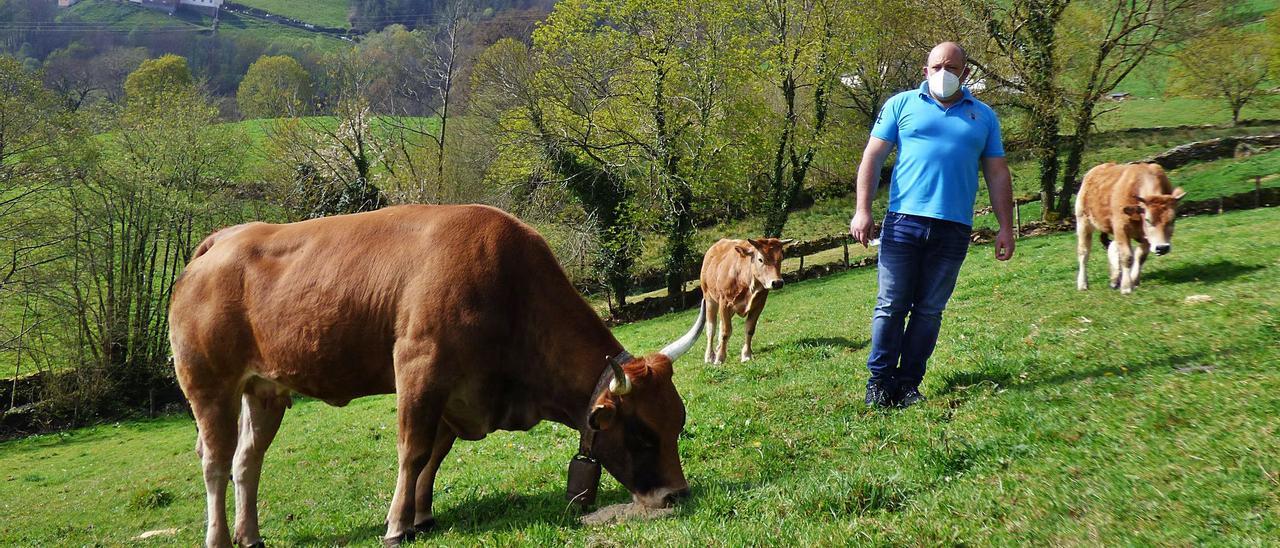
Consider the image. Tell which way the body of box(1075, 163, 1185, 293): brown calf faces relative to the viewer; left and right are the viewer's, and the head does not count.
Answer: facing the viewer and to the right of the viewer

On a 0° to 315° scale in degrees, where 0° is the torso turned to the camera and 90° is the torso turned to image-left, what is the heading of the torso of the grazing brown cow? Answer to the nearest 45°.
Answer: approximately 270°

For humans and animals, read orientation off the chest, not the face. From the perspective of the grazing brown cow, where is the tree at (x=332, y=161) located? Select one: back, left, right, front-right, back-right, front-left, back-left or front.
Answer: left

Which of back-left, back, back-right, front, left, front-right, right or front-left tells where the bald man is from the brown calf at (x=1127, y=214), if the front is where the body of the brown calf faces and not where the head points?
front-right

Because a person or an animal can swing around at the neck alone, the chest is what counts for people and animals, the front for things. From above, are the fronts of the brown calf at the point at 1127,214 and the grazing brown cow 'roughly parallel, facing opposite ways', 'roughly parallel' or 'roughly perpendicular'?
roughly perpendicular

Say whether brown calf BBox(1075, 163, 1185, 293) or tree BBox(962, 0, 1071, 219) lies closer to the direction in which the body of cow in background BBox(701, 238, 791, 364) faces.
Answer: the brown calf

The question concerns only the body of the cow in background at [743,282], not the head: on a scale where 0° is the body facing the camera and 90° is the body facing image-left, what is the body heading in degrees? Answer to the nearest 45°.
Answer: approximately 315°

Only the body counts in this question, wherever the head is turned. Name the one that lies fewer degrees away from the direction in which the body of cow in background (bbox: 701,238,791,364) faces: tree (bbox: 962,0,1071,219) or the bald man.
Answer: the bald man

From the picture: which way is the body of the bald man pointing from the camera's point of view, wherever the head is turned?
toward the camera

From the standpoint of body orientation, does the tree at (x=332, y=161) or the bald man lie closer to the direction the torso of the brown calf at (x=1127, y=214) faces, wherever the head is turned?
the bald man

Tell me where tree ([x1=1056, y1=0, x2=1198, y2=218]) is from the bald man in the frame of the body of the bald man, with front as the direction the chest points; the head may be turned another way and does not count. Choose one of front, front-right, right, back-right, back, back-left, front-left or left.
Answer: back
